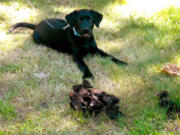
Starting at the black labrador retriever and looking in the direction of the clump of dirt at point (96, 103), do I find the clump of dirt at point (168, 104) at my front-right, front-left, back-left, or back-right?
front-left

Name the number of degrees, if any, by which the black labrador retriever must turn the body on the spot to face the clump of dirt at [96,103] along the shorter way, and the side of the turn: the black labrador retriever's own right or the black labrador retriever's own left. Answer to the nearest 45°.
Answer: approximately 45° to the black labrador retriever's own right

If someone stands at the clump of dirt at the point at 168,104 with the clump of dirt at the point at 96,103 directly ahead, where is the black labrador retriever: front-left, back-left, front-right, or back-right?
front-right

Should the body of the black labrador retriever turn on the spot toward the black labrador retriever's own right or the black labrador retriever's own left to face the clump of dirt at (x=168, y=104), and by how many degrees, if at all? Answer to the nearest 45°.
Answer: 0° — it already faces it

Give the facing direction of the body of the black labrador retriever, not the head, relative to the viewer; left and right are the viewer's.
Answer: facing the viewer and to the right of the viewer

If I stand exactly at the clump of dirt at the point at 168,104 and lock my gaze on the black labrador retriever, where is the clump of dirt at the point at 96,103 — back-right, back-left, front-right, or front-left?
front-left

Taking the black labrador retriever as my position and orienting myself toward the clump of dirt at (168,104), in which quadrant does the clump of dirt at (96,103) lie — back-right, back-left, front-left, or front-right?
front-right
